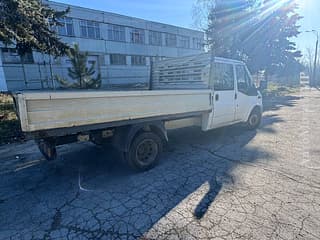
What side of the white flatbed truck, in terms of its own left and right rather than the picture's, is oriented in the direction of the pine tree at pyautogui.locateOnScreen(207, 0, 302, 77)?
front

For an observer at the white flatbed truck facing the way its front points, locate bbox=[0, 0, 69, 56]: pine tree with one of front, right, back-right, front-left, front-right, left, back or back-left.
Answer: left

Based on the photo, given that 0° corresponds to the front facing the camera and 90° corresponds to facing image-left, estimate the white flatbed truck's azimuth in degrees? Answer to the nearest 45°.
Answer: approximately 225°
